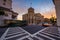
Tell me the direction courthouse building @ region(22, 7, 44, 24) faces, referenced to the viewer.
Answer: facing the viewer
